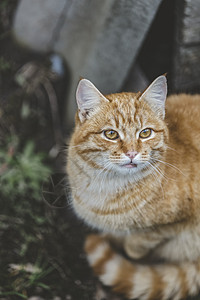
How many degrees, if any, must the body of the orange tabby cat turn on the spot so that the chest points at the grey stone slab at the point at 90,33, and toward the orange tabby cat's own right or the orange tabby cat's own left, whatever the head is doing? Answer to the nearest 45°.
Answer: approximately 135° to the orange tabby cat's own right

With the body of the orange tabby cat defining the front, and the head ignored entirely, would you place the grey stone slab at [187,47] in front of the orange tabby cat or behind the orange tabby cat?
behind
